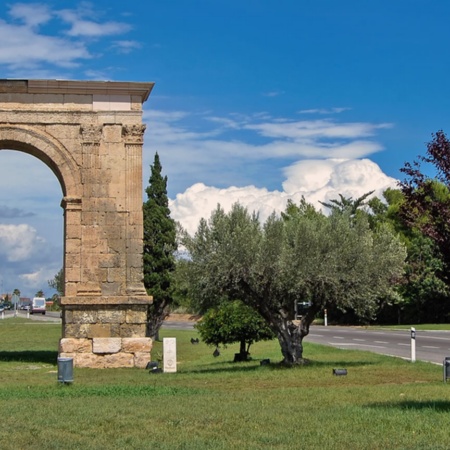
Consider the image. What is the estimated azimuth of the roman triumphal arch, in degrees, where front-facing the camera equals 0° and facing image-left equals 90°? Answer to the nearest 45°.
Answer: approximately 0°

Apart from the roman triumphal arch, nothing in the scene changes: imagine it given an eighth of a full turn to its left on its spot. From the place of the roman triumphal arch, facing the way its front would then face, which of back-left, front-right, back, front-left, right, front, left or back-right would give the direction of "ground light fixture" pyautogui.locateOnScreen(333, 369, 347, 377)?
front

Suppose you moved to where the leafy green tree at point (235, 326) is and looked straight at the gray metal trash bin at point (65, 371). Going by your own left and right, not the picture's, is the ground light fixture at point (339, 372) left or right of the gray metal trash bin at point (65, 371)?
left

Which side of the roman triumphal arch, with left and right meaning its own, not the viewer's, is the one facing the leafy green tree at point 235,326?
left

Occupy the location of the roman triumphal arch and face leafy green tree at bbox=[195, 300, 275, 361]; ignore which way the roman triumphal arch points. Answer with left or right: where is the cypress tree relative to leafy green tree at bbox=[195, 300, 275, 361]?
left

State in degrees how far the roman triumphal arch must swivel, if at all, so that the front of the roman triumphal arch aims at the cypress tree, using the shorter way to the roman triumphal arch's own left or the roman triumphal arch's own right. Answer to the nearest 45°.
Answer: approximately 180°
